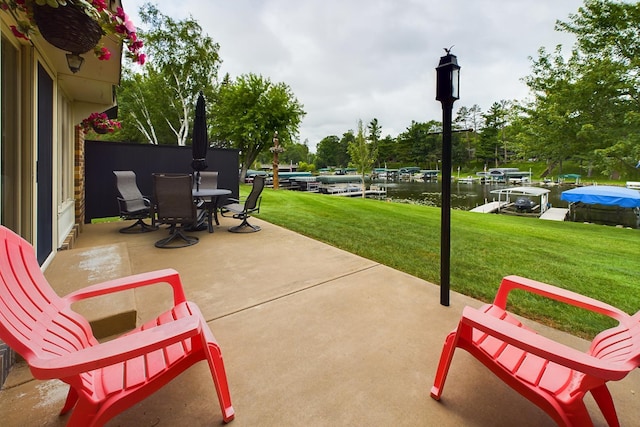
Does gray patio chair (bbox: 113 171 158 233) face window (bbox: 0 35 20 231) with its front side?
no

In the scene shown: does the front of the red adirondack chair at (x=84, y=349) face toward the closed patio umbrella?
no

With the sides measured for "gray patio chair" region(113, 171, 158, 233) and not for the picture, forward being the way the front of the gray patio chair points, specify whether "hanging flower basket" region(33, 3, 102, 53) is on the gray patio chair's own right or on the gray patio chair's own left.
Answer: on the gray patio chair's own right

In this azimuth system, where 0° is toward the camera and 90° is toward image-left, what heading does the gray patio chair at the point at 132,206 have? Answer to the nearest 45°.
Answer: approximately 315°

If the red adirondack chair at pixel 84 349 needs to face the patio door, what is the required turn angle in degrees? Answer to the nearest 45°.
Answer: approximately 90° to its left

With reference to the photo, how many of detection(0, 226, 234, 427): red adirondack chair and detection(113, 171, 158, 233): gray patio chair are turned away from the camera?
0

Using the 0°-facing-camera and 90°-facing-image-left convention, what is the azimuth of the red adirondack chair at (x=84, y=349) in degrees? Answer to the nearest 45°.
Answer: approximately 270°

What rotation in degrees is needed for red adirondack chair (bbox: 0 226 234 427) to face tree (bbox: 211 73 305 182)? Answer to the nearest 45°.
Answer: approximately 90° to its left

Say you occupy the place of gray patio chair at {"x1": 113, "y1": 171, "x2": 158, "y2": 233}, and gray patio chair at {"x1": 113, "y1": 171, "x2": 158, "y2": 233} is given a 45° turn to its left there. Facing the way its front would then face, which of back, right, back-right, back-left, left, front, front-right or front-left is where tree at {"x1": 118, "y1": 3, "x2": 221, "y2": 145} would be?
left

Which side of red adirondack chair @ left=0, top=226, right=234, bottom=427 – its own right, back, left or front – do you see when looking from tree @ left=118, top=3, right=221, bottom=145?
left

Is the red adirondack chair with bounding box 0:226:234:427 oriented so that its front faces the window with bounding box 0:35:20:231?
no
